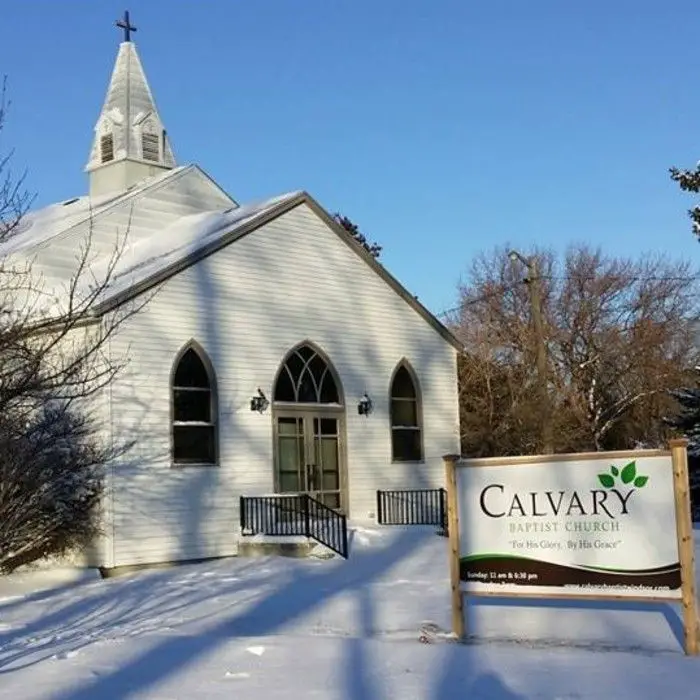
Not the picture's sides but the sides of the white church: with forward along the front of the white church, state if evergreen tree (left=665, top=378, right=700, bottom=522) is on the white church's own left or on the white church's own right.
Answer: on the white church's own left

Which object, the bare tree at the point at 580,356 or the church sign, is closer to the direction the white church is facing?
the church sign

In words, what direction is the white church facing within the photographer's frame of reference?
facing the viewer and to the right of the viewer

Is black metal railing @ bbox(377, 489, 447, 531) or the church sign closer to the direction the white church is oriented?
the church sign

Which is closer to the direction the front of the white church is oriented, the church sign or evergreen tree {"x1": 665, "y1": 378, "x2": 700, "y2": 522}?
the church sign

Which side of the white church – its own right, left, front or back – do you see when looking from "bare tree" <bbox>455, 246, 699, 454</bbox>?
left
